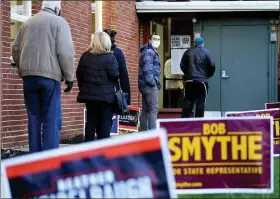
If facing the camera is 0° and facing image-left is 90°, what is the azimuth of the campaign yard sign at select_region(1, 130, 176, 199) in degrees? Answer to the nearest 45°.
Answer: approximately 0°

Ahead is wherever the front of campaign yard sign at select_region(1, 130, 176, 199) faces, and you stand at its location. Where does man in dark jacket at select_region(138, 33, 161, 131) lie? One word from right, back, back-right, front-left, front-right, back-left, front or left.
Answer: back

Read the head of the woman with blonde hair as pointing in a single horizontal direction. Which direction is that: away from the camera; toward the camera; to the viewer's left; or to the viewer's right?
away from the camera

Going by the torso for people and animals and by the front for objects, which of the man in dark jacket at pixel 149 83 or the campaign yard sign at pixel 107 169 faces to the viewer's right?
the man in dark jacket

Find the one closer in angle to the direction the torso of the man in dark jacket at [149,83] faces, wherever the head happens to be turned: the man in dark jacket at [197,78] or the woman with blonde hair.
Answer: the man in dark jacket

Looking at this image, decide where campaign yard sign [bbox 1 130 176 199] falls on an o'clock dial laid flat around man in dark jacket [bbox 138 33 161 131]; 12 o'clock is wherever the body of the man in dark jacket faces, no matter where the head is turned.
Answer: The campaign yard sign is roughly at 3 o'clock from the man in dark jacket.

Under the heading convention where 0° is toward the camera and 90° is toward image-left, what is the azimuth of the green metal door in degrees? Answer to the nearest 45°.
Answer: approximately 0°

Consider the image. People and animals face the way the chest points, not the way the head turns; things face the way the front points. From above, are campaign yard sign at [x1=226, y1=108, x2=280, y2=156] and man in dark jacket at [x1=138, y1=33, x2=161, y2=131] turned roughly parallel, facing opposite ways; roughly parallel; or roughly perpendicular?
roughly perpendicular

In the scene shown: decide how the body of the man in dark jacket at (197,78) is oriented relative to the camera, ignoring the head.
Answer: away from the camera

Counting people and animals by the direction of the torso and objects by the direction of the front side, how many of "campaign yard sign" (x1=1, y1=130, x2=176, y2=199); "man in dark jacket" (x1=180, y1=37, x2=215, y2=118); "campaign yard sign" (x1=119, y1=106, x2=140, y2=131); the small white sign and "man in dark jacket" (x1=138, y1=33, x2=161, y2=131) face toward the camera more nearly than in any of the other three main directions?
3
